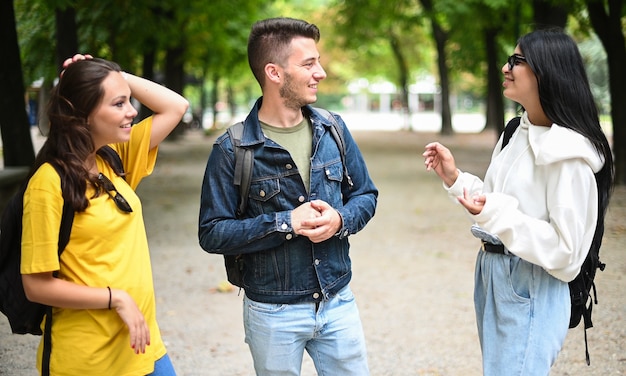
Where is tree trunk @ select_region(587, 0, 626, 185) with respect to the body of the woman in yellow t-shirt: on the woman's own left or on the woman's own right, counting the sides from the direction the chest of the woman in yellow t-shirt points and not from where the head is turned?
on the woman's own left

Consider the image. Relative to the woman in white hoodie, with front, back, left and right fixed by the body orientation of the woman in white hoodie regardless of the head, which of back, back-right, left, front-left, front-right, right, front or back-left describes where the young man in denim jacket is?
front

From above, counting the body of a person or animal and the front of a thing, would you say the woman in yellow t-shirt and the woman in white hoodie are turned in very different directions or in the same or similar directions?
very different directions

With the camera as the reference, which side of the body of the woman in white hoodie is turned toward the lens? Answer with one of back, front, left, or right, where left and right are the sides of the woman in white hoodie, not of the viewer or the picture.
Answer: left

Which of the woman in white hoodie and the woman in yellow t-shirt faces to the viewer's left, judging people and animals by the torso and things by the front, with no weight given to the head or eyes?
the woman in white hoodie

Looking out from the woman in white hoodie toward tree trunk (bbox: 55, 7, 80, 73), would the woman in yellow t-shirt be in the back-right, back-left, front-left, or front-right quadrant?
front-left

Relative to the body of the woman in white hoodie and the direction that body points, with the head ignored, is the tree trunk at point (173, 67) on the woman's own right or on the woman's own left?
on the woman's own right

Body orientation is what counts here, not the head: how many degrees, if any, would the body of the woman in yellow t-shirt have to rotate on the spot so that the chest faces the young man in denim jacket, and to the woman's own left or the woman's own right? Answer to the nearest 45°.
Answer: approximately 45° to the woman's own left

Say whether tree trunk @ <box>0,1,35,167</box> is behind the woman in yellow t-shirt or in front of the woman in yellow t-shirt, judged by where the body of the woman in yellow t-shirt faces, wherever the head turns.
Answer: behind

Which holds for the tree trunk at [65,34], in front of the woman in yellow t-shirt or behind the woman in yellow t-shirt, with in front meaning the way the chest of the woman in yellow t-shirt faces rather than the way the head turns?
behind

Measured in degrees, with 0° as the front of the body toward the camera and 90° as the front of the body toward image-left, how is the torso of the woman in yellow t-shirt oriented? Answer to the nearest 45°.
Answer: approximately 315°

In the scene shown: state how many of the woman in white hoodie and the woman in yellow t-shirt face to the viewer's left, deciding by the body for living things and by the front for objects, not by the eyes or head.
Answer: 1

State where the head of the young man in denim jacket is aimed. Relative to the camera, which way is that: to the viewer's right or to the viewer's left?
to the viewer's right

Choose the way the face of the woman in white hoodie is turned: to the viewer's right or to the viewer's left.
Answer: to the viewer's left

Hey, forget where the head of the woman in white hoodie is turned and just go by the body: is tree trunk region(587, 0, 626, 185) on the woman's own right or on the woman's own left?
on the woman's own right
